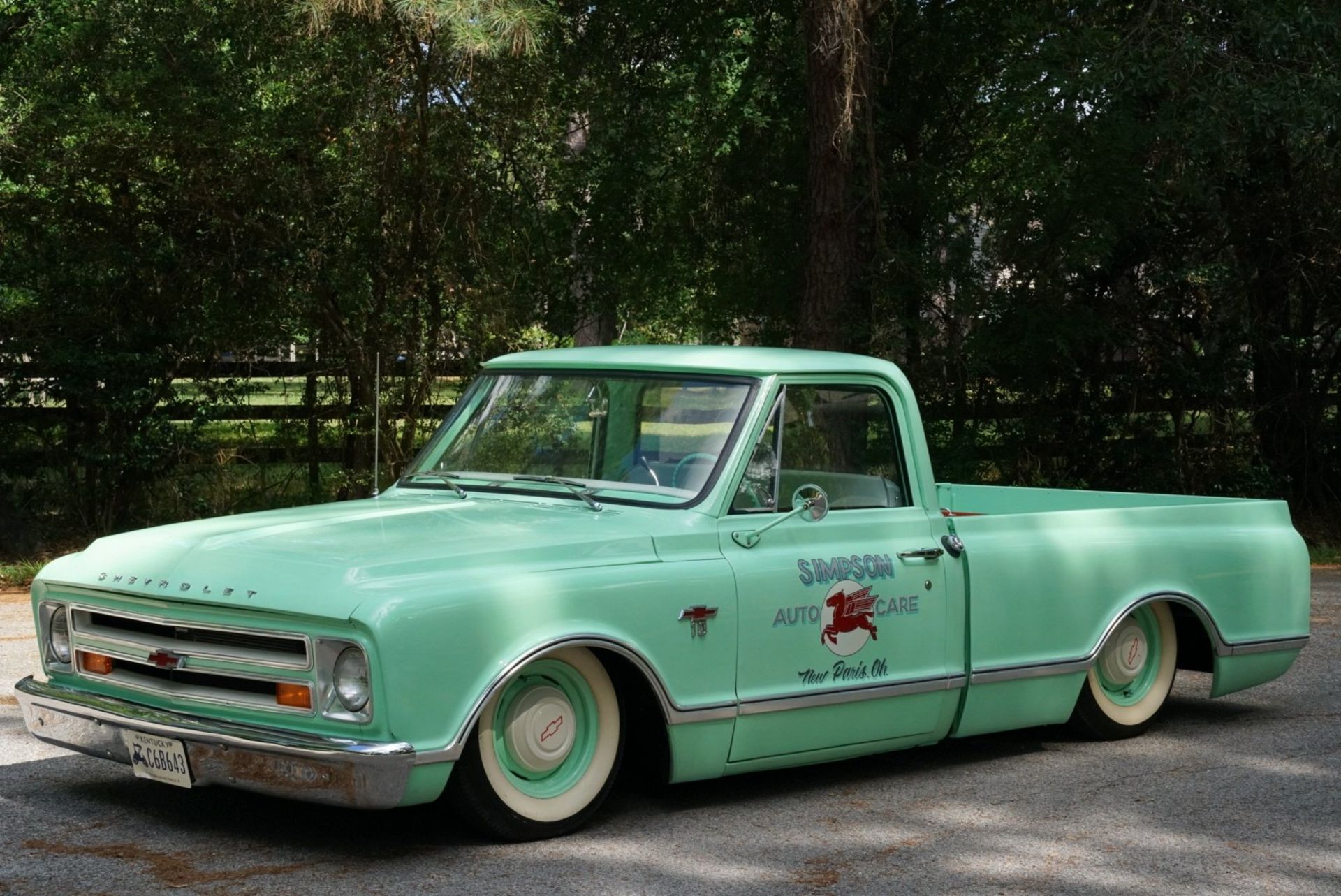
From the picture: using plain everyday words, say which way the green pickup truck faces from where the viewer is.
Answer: facing the viewer and to the left of the viewer
